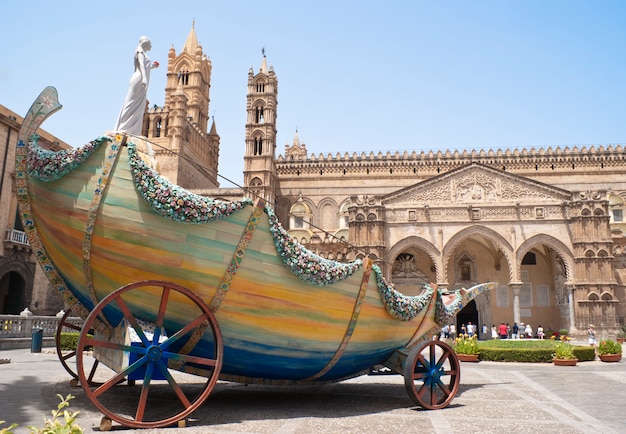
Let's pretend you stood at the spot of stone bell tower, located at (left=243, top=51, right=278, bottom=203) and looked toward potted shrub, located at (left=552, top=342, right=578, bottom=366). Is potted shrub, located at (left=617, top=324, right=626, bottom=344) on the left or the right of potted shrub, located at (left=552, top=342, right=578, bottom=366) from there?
left

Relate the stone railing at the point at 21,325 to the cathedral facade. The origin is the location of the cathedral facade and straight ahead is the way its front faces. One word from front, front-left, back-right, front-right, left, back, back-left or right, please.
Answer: front-right

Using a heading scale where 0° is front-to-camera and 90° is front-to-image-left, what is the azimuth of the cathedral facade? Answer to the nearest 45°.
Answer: approximately 0°

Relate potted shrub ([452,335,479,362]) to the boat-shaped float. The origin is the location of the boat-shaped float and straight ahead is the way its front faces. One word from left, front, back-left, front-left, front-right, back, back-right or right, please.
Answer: front-left

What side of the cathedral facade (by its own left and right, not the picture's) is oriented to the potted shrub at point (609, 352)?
front

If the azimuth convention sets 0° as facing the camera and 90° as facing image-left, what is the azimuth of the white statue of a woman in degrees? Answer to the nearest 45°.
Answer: approximately 270°

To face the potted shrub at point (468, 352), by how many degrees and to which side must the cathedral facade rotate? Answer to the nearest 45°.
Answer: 0° — it already faces it

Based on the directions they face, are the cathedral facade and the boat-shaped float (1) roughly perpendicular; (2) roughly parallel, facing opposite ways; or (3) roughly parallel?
roughly perpendicular

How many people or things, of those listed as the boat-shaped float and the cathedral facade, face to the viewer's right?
1

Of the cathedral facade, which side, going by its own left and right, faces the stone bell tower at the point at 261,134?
right

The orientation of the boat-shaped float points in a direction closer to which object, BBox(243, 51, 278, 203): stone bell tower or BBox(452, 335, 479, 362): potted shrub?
the potted shrub

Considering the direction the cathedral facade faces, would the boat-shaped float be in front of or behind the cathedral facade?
in front
